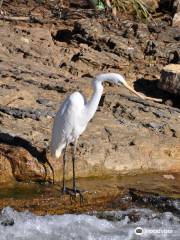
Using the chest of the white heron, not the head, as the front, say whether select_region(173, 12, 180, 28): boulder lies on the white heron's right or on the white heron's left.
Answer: on the white heron's left

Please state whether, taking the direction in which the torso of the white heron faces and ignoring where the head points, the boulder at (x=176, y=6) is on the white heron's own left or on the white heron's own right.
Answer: on the white heron's own left

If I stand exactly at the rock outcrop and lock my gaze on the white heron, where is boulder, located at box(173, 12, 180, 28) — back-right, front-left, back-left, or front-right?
back-right

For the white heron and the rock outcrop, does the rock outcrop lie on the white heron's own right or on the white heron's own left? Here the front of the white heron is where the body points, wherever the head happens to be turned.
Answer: on the white heron's own left

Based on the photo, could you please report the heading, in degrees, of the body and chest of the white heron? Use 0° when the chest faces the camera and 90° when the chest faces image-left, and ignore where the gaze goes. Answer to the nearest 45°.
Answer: approximately 270°
